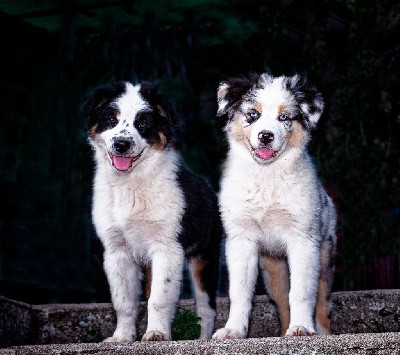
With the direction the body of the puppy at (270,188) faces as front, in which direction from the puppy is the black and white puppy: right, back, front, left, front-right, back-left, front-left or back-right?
right

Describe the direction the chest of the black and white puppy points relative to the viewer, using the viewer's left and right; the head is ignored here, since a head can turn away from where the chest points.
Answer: facing the viewer and to the left of the viewer

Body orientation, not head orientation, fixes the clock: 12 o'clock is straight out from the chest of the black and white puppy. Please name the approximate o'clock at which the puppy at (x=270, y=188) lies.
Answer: The puppy is roughly at 8 o'clock from the black and white puppy.

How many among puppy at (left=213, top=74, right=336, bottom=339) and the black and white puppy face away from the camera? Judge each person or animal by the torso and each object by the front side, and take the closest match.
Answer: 0

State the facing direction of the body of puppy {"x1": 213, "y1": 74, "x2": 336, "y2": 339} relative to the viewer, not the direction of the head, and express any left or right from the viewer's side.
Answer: facing the viewer
